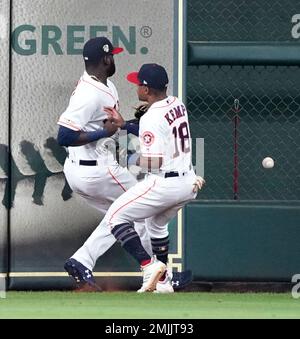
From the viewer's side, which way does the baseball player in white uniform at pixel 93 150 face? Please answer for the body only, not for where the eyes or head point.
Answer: to the viewer's right

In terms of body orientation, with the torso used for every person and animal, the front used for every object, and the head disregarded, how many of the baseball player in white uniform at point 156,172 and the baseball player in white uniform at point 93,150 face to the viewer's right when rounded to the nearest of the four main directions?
1

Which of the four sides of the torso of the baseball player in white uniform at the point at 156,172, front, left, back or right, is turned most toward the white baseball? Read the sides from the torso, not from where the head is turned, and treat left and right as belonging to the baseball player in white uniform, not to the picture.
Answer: right

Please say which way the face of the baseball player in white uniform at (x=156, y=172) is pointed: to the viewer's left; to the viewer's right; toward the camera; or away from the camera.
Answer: to the viewer's left

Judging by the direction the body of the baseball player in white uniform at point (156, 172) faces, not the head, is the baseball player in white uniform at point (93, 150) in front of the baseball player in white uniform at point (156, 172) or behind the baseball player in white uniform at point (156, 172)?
in front

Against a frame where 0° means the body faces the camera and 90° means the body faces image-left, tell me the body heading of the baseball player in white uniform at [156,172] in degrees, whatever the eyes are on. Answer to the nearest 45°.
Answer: approximately 135°

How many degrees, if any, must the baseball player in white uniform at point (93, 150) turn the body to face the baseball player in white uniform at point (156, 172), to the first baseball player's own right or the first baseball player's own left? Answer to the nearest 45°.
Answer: approximately 45° to the first baseball player's own right
